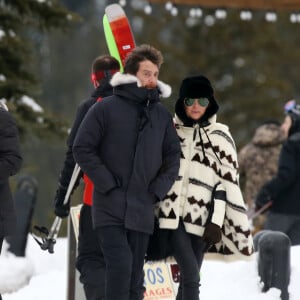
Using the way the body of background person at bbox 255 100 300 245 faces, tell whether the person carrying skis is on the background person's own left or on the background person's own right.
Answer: on the background person's own left

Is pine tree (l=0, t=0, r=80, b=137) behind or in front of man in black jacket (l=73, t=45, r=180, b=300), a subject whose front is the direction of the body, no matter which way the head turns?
behind

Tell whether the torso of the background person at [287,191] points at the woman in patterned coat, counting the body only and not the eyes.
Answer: no

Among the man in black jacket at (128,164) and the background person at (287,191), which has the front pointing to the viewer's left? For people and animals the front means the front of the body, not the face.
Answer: the background person

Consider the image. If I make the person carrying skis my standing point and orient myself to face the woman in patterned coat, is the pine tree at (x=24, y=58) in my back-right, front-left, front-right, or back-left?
back-left

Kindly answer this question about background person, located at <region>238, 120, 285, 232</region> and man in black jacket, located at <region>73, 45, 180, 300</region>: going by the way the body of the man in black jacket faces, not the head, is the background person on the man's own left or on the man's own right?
on the man's own left

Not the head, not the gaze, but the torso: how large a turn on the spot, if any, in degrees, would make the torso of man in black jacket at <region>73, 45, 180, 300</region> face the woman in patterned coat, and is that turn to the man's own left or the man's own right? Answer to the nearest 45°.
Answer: approximately 90° to the man's own left

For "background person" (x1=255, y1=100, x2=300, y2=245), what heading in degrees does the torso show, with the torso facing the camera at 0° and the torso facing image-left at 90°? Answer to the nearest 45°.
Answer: approximately 90°

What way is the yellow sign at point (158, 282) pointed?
toward the camera

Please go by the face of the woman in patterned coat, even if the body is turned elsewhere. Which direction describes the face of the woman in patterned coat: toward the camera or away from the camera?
toward the camera

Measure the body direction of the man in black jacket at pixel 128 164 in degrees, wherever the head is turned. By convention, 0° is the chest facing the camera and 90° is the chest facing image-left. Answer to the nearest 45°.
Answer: approximately 315°
